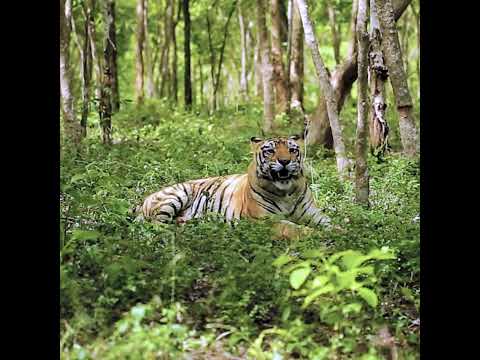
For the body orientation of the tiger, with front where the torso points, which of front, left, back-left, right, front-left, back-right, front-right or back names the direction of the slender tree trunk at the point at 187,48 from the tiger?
back-left

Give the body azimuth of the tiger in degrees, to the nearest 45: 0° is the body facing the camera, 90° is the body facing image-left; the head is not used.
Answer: approximately 315°
